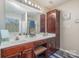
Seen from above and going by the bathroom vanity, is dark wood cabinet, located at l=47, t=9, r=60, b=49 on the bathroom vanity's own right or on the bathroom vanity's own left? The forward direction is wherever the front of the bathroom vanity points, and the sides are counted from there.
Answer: on the bathroom vanity's own left

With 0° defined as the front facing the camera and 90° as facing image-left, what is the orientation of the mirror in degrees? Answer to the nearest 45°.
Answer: approximately 315°

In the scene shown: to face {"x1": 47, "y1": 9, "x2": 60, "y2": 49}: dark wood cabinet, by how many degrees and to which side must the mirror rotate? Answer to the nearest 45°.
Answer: approximately 90° to its left

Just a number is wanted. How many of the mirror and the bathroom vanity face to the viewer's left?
0
